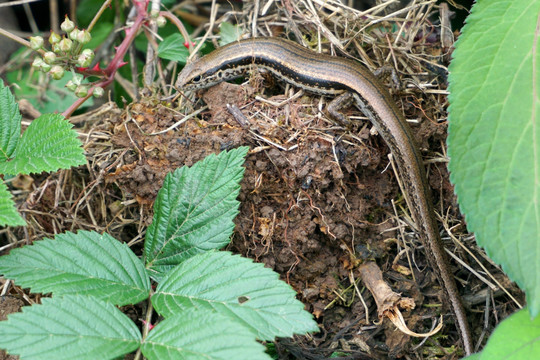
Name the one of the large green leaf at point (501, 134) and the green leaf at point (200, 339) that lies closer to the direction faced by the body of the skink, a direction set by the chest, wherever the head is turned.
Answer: the green leaf

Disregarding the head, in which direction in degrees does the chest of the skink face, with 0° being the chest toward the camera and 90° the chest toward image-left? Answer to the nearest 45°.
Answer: approximately 90°

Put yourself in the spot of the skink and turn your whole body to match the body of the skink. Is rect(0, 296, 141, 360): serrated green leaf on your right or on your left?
on your left

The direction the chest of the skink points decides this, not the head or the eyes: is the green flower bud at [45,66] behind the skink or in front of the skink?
in front

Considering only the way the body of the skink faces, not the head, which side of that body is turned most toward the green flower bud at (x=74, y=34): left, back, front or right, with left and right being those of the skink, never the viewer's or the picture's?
front

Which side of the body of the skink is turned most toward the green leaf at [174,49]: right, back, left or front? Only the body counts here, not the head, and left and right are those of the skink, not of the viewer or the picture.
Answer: front

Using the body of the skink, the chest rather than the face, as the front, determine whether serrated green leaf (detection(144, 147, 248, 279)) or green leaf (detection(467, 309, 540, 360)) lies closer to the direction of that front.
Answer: the serrated green leaf

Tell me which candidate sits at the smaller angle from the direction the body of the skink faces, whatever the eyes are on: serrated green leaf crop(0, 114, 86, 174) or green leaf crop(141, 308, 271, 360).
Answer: the serrated green leaf

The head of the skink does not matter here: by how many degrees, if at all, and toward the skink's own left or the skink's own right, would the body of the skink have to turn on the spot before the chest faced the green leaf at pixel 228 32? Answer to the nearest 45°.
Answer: approximately 45° to the skink's own right

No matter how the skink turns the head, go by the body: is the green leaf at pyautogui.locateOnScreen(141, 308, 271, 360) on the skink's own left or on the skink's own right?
on the skink's own left

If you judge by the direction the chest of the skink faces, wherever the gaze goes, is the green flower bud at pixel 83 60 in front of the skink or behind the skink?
in front

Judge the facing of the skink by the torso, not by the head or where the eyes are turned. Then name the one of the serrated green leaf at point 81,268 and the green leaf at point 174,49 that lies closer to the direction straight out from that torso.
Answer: the green leaf
